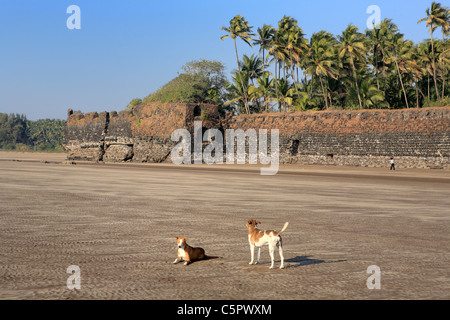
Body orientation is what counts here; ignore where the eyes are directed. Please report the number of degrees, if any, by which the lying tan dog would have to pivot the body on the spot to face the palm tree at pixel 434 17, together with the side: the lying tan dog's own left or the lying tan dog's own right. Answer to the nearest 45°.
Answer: approximately 180°

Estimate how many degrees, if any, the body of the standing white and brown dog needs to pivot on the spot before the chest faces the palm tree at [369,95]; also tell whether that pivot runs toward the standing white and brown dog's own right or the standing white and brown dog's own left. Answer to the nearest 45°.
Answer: approximately 45° to the standing white and brown dog's own right

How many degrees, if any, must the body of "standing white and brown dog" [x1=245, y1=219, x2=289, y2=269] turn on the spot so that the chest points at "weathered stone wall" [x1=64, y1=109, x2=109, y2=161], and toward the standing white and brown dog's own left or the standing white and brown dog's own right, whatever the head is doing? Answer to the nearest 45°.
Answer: approximately 45° to the standing white and brown dog's own right

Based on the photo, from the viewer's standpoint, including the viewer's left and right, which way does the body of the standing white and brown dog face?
facing away from the viewer and to the left of the viewer

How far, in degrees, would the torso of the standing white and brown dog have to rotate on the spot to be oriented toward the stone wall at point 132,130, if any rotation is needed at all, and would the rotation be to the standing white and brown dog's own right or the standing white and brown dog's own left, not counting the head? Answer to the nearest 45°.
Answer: approximately 45° to the standing white and brown dog's own right

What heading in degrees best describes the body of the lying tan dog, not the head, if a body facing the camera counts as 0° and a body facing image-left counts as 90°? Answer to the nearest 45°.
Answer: approximately 45°

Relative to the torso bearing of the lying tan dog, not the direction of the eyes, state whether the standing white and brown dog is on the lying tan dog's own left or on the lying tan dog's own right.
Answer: on the lying tan dog's own left
